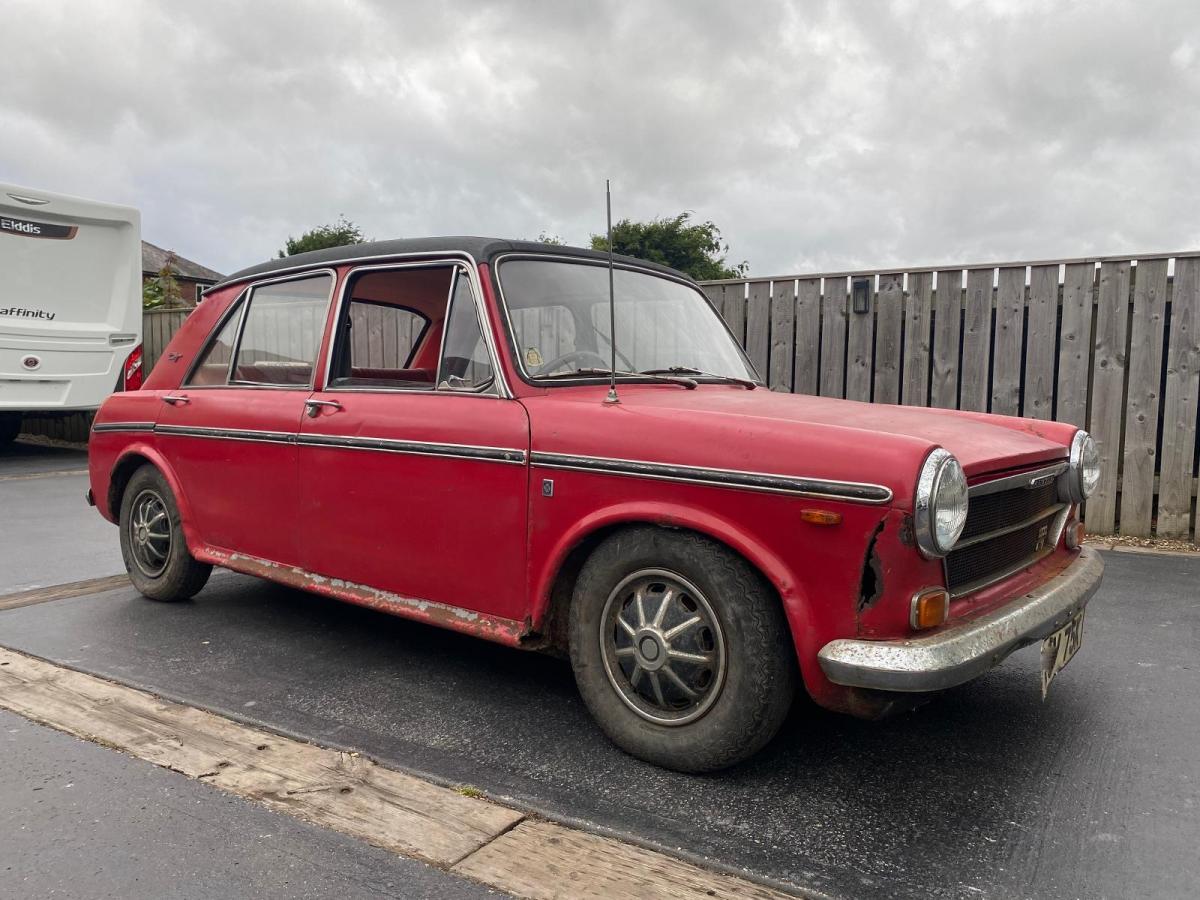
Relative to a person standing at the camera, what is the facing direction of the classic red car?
facing the viewer and to the right of the viewer

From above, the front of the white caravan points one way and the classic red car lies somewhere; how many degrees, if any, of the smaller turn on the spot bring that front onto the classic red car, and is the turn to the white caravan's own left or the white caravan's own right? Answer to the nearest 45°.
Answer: approximately 180°

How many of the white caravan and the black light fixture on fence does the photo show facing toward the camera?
1

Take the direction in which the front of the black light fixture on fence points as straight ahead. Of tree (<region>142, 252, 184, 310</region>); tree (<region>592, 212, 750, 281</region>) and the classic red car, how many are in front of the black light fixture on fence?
1

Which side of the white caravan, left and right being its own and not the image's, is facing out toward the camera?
back

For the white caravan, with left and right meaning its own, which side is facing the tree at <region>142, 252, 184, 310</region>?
front

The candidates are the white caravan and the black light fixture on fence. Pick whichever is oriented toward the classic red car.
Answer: the black light fixture on fence

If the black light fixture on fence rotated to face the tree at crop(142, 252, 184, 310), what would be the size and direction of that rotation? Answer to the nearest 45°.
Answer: approximately 135° to its right

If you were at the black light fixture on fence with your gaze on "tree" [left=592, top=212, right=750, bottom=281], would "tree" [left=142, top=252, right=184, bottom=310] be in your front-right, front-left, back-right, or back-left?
front-left

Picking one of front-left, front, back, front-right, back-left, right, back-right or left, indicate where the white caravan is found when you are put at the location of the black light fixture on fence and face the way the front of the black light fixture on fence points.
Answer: right

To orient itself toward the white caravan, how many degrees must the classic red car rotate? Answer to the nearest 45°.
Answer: approximately 180°

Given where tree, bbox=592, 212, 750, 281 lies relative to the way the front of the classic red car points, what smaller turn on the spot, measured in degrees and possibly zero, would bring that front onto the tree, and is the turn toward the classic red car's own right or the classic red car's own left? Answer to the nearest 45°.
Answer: approximately 135° to the classic red car's own left

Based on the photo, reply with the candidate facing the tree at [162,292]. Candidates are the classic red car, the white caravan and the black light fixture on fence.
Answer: the white caravan

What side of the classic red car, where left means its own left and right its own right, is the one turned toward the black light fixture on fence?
left

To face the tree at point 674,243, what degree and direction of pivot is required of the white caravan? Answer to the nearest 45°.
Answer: approximately 45° to its right

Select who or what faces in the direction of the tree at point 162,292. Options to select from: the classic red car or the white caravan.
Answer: the white caravan

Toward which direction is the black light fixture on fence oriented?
toward the camera
